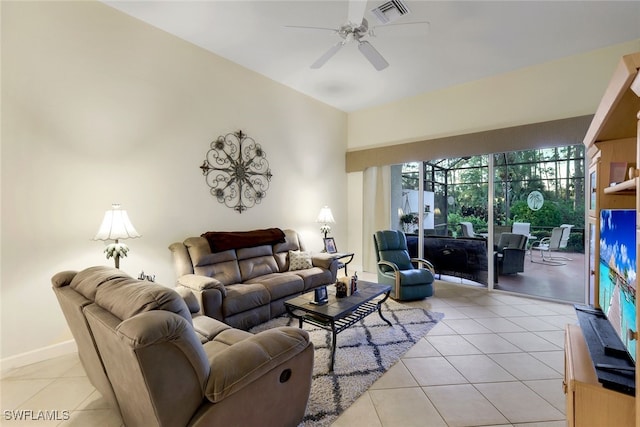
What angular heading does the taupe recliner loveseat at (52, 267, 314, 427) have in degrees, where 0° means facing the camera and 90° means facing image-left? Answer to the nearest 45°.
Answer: approximately 225°

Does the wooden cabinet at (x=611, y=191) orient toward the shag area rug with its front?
yes

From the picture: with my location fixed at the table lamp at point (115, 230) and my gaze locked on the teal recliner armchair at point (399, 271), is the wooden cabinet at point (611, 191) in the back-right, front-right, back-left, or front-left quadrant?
front-right

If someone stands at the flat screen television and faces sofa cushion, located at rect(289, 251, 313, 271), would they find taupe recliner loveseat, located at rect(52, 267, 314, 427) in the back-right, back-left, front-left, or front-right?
front-left

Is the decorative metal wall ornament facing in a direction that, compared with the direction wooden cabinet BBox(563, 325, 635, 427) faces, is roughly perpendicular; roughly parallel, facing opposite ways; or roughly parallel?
roughly parallel, facing opposite ways

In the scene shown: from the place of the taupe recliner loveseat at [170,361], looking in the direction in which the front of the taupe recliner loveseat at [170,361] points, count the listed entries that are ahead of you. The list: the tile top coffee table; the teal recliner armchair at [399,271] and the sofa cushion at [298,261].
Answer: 3

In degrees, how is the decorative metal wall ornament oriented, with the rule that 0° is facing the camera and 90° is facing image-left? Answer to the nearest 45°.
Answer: approximately 315°

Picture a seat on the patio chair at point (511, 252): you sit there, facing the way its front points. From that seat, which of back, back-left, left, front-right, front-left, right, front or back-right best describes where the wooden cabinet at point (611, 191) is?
front-left

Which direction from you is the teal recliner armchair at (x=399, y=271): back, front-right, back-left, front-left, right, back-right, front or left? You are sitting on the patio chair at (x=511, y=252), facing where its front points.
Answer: front

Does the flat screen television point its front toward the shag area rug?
yes

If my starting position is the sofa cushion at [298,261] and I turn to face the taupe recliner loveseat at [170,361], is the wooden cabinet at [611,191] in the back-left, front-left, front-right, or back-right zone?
front-left

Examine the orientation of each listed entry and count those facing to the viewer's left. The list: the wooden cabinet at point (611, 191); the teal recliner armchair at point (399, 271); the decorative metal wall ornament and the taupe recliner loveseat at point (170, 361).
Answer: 1

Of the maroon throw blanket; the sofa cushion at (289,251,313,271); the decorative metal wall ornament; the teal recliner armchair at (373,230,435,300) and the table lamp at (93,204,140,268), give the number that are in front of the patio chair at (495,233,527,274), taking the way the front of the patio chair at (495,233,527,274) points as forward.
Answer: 5

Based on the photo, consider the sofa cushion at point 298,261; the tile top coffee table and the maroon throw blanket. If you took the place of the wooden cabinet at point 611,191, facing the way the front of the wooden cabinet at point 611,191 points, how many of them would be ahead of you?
3

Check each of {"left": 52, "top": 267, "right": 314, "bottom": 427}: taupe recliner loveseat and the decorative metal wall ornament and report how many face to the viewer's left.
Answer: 0

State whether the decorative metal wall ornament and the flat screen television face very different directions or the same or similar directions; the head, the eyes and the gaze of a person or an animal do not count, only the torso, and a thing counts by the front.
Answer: very different directions

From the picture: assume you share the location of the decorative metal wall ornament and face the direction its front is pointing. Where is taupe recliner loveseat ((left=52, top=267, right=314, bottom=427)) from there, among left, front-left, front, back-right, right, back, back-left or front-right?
front-right
